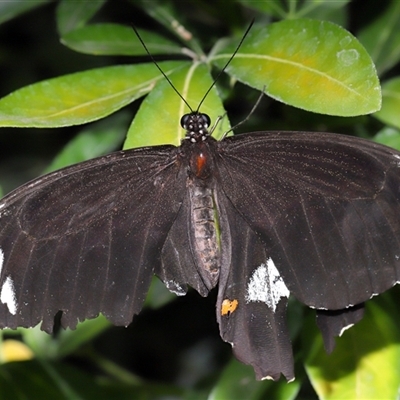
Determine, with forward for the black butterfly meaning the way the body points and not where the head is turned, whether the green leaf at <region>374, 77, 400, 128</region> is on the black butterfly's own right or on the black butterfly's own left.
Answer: on the black butterfly's own right

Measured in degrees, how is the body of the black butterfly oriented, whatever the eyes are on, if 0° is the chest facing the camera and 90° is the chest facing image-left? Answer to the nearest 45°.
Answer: approximately 180°
